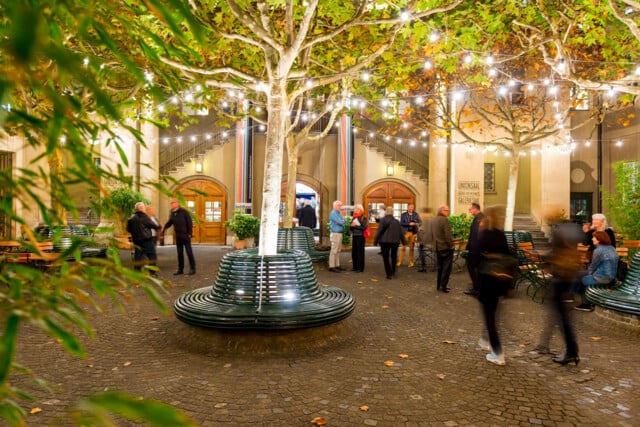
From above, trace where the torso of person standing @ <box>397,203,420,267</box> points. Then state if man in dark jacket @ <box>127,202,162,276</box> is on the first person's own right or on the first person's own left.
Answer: on the first person's own right

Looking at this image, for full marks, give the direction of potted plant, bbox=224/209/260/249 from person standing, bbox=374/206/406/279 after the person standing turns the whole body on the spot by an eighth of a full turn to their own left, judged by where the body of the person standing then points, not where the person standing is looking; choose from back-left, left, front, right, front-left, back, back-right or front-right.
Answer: front

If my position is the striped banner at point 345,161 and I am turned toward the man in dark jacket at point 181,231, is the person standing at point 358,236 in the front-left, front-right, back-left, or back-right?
front-left

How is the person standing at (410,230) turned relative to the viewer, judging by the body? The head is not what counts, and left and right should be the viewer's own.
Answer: facing the viewer

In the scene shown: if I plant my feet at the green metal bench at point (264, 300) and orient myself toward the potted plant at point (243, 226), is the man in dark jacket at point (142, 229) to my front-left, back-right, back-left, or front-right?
front-left

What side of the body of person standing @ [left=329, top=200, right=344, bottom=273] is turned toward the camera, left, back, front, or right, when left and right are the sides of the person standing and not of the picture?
right

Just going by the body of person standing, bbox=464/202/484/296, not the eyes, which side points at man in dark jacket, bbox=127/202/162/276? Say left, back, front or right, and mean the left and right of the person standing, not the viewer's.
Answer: front

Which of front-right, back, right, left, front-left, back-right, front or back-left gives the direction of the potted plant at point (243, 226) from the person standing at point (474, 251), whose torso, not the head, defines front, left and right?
front-right

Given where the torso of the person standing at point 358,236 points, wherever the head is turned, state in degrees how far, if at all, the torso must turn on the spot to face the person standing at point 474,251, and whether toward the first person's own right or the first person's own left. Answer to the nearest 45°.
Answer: approximately 90° to the first person's own left

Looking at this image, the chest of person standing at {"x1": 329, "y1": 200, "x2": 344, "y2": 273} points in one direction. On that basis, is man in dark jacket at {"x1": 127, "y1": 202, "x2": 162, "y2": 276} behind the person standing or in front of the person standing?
behind
